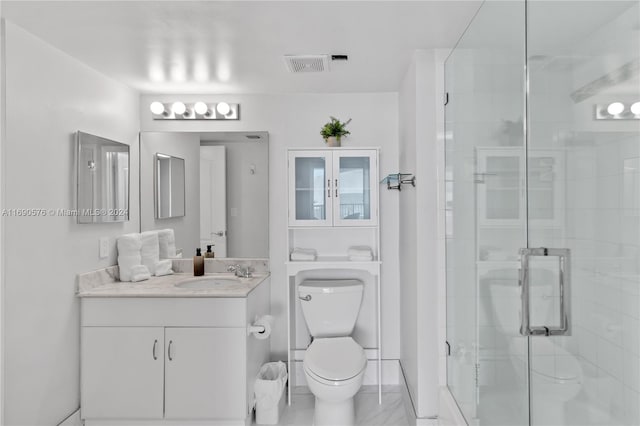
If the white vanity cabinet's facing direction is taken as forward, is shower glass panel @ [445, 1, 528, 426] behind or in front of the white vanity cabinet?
in front

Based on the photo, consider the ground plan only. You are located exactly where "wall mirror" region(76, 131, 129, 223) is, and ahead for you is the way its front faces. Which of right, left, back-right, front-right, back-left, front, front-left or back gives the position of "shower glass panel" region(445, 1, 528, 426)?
front

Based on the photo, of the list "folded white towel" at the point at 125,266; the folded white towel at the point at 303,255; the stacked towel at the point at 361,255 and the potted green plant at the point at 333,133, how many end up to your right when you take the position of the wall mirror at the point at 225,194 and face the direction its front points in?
1

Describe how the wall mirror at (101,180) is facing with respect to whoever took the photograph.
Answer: facing the viewer and to the right of the viewer

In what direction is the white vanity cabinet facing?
toward the camera

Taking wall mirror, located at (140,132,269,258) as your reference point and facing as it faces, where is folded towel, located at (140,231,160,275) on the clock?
The folded towel is roughly at 3 o'clock from the wall mirror.

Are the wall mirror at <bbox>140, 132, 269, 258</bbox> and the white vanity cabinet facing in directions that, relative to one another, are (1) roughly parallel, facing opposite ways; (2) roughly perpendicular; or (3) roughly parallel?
roughly parallel

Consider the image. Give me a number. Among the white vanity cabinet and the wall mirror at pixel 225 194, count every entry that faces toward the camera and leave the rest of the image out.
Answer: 2

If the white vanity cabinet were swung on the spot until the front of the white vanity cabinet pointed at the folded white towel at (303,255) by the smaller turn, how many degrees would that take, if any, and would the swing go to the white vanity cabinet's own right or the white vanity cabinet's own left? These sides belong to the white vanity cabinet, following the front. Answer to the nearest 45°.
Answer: approximately 90° to the white vanity cabinet's own left

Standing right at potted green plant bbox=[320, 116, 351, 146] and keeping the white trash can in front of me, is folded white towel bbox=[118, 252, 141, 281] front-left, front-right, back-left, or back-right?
front-right

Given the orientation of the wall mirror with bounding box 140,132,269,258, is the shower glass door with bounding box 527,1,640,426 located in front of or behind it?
in front

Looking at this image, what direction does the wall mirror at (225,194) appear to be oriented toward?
toward the camera

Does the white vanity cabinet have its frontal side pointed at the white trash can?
no
